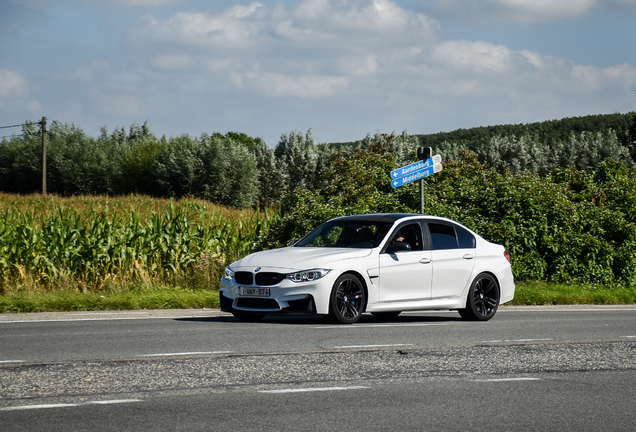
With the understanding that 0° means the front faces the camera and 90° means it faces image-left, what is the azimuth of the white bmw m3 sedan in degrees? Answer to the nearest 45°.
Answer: approximately 45°

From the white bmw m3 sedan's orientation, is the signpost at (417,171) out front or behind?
behind

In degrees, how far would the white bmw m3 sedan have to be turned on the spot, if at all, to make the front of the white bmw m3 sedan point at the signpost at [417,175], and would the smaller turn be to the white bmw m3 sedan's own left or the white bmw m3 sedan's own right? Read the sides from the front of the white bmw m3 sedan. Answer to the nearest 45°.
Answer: approximately 135° to the white bmw m3 sedan's own right
